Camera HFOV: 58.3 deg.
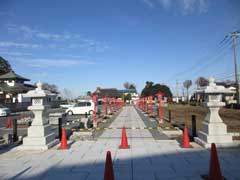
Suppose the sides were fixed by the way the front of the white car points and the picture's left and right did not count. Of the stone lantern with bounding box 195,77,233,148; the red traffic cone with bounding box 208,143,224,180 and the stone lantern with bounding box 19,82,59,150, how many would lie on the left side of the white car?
3

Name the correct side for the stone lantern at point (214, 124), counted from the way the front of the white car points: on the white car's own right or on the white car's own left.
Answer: on the white car's own left

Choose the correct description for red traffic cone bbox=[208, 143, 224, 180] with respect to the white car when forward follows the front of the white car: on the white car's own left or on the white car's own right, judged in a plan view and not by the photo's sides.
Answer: on the white car's own left

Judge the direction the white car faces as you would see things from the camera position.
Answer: facing to the left of the viewer

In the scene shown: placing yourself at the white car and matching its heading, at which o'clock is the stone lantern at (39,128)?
The stone lantern is roughly at 9 o'clock from the white car.
